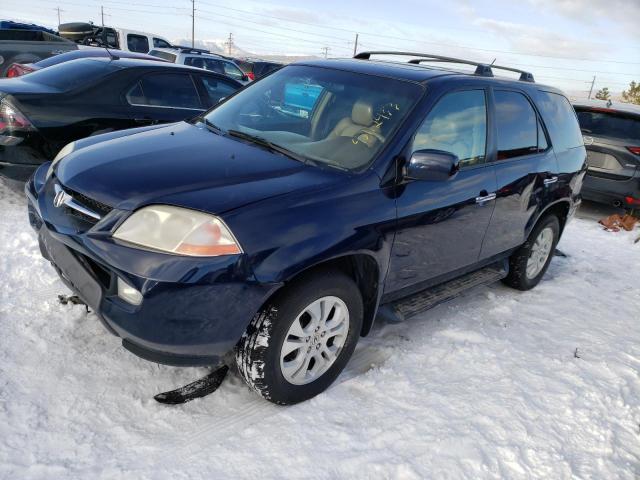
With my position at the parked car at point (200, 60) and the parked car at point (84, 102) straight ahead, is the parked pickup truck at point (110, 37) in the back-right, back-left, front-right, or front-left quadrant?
back-right

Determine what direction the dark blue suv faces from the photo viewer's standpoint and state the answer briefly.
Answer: facing the viewer and to the left of the viewer

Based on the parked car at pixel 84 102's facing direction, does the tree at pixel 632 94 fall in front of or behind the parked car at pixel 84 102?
in front

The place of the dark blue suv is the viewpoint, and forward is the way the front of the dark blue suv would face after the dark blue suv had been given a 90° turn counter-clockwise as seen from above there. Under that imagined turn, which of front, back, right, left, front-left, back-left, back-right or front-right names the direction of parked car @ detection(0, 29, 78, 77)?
back

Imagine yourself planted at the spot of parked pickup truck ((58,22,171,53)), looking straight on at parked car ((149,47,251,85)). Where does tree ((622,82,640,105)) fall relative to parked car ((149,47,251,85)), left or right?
left

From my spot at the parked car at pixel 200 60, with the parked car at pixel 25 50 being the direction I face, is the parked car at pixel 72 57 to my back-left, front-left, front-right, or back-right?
front-left

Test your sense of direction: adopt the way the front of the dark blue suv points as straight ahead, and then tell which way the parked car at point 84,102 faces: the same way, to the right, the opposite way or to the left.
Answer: the opposite way

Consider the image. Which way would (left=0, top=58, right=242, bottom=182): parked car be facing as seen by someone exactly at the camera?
facing away from the viewer and to the right of the viewer

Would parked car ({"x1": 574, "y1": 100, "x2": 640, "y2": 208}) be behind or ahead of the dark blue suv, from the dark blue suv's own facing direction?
behind

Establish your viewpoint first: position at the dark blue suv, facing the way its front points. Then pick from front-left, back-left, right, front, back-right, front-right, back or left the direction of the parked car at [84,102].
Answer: right

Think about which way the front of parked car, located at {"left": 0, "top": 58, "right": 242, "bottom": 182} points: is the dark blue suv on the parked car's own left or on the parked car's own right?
on the parked car's own right

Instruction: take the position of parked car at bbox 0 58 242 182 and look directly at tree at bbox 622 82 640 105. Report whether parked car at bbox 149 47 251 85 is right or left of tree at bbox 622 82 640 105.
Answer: left

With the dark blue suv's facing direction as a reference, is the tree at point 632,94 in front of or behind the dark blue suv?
behind

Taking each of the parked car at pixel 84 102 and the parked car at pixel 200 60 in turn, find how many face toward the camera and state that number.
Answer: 0
